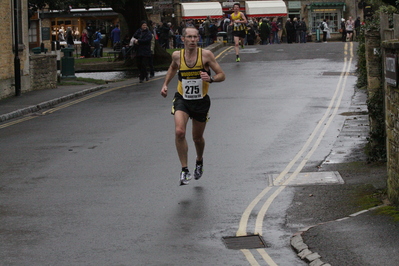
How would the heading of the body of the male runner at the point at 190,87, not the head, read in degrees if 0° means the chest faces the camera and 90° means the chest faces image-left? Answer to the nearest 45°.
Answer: approximately 0°

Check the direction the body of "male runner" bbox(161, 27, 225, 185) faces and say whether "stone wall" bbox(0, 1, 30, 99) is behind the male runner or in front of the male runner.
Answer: behind

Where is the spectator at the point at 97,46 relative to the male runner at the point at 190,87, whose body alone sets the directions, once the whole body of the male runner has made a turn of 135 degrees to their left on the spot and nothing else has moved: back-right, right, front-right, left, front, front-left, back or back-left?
front-left

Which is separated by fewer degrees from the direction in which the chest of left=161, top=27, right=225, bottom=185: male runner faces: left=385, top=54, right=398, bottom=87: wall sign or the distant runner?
the wall sign

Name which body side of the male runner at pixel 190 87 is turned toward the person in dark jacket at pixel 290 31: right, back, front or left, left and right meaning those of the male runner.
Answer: back

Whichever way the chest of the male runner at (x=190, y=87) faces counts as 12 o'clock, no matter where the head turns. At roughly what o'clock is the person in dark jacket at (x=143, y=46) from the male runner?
The person in dark jacket is roughly at 6 o'clock from the male runner.

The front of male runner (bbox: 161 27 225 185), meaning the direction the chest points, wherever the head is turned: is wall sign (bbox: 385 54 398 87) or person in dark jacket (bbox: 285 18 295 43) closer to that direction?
the wall sign

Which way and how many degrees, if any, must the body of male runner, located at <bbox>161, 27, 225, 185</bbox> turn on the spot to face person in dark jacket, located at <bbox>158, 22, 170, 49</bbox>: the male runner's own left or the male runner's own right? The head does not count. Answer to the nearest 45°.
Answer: approximately 180°

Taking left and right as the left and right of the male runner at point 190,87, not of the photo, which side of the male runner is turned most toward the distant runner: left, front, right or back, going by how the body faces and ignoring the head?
back
